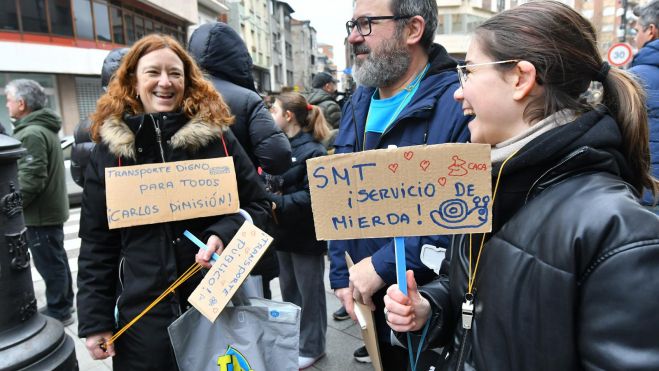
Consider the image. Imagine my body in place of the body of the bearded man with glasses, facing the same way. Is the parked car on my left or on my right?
on my right

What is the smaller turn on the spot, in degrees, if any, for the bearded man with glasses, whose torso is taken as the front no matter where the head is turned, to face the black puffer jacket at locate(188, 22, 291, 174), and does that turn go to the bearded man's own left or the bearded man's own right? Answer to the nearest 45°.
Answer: approximately 90° to the bearded man's own right

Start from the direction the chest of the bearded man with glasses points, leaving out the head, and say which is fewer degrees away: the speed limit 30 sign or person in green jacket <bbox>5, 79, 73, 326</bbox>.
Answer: the person in green jacket

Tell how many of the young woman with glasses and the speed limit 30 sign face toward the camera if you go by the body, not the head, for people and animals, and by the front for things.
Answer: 1

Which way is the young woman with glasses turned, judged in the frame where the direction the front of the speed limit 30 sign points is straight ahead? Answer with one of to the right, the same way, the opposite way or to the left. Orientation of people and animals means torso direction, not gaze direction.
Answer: to the right

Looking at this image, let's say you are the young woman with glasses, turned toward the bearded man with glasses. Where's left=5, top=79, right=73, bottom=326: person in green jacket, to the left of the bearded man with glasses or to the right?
left

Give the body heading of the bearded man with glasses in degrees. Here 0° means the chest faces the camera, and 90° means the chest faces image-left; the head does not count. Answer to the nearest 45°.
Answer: approximately 45°

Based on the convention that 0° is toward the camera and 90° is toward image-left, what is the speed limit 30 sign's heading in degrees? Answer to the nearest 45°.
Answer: approximately 0°

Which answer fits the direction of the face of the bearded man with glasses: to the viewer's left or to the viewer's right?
to the viewer's left

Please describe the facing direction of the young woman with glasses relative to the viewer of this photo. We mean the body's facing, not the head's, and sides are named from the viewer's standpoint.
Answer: facing to the left of the viewer

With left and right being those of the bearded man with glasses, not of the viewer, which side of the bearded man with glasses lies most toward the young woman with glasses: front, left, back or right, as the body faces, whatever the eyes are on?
left
